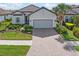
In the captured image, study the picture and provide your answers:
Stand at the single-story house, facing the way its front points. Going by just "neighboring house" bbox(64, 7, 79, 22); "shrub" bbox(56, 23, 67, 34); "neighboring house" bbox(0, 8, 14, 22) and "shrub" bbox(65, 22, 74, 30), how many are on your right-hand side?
1

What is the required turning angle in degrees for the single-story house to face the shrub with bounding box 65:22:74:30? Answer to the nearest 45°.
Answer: approximately 90° to its left

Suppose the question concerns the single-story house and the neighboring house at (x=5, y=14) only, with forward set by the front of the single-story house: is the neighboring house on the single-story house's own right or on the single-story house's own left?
on the single-story house's own right

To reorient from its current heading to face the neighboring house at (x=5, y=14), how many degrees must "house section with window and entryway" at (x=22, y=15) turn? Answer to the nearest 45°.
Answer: approximately 90° to its right

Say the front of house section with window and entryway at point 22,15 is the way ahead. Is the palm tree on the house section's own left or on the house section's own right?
on the house section's own left

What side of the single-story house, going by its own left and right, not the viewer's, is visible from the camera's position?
front

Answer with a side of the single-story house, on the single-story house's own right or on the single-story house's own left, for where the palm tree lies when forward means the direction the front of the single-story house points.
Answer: on the single-story house's own left

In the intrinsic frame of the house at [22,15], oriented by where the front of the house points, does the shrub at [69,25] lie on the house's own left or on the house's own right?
on the house's own left

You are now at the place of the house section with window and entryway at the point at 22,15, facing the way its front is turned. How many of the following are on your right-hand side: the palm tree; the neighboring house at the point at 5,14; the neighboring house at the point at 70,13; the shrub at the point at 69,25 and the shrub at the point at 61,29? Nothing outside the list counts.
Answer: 1

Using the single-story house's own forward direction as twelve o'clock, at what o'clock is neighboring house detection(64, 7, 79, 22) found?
The neighboring house is roughly at 9 o'clock from the single-story house.

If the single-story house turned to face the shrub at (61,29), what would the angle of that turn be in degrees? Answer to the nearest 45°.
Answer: approximately 90° to its left

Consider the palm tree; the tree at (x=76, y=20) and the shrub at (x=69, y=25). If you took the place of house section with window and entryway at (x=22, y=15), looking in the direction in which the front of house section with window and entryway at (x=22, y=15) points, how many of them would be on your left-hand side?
3

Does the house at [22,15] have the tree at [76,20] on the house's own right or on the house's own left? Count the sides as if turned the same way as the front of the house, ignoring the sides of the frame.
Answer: on the house's own left
